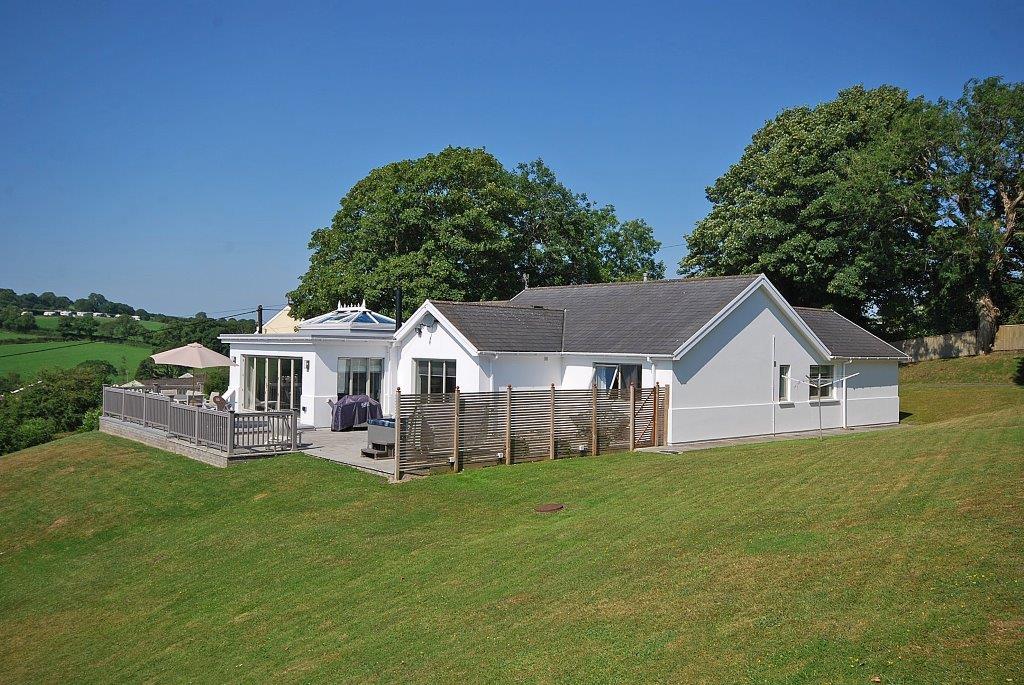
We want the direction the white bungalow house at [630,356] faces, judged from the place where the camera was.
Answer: facing the viewer and to the left of the viewer

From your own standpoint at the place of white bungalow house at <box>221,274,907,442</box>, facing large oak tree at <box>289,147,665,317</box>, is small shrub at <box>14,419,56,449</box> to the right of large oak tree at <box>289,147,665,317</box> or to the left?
left

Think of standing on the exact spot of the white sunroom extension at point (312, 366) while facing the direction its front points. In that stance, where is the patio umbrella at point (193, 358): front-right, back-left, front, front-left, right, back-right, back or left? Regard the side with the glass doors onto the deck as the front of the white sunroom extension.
right

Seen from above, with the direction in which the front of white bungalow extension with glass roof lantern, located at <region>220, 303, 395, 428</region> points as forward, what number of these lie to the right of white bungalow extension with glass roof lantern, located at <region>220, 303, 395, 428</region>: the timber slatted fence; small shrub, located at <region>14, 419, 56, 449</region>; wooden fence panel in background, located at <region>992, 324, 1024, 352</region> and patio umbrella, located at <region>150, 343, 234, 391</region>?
2

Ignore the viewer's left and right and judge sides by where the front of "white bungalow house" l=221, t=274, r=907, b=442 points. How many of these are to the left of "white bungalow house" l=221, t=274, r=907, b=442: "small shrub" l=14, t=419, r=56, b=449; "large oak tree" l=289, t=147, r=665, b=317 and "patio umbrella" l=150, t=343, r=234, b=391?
0

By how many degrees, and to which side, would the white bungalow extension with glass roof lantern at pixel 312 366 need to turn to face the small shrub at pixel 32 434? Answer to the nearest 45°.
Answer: approximately 90° to its right

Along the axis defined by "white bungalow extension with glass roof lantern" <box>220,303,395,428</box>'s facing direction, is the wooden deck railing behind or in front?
in front

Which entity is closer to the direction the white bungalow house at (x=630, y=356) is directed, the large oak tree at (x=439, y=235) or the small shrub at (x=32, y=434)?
the small shrub

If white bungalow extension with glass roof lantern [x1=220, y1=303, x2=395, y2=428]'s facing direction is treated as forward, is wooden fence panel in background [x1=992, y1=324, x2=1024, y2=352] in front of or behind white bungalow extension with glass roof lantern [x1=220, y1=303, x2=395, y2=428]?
behind

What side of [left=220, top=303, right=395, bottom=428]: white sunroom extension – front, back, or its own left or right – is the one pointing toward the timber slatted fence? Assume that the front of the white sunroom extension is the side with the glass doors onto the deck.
left

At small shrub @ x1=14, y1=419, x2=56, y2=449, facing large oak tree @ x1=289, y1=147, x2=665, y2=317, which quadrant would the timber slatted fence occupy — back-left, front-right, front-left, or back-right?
front-right
